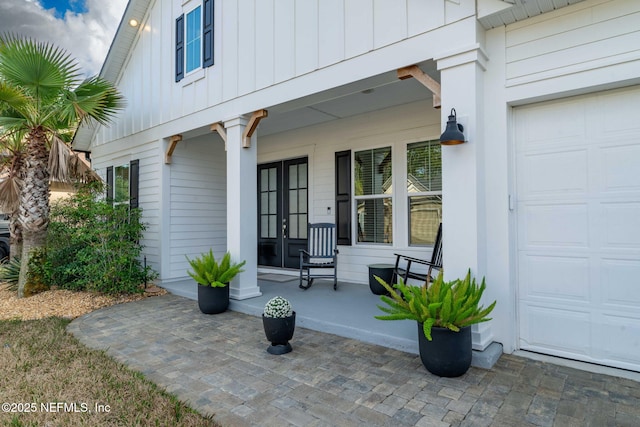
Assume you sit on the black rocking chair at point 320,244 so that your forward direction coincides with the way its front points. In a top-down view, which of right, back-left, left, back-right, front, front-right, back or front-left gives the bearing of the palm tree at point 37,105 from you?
right

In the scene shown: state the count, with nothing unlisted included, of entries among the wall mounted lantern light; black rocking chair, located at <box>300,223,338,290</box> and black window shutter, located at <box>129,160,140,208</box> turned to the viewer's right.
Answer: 0

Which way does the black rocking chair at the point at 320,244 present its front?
toward the camera

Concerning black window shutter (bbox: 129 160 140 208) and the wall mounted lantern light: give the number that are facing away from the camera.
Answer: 0

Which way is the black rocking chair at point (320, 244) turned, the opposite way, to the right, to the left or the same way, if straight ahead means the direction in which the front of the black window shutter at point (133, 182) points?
the same way

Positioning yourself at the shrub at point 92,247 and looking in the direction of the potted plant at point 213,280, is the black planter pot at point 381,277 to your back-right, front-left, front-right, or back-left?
front-left

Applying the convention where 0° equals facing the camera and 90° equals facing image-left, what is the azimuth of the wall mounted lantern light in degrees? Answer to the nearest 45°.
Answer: approximately 45°

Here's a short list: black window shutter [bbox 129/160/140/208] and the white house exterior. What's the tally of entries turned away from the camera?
0

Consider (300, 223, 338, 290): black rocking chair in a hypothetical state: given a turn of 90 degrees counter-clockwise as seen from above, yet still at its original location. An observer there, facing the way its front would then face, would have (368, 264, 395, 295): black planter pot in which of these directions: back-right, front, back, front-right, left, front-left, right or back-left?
front-right

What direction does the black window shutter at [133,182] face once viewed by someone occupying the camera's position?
facing the viewer and to the left of the viewer

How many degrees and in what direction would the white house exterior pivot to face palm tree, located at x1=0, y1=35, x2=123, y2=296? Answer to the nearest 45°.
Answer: approximately 45° to its right

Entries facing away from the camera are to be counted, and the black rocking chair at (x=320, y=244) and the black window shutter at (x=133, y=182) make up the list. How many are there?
0

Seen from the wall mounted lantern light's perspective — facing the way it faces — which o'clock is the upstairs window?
The upstairs window is roughly at 2 o'clock from the wall mounted lantern light.

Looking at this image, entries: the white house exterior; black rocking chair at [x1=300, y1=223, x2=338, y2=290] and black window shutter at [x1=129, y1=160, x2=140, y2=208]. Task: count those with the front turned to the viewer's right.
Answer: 0
